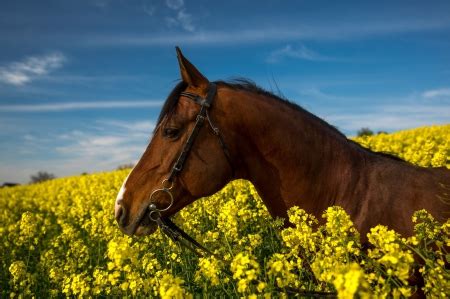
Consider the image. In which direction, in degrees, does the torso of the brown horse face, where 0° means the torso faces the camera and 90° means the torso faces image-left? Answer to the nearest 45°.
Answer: approximately 90°
